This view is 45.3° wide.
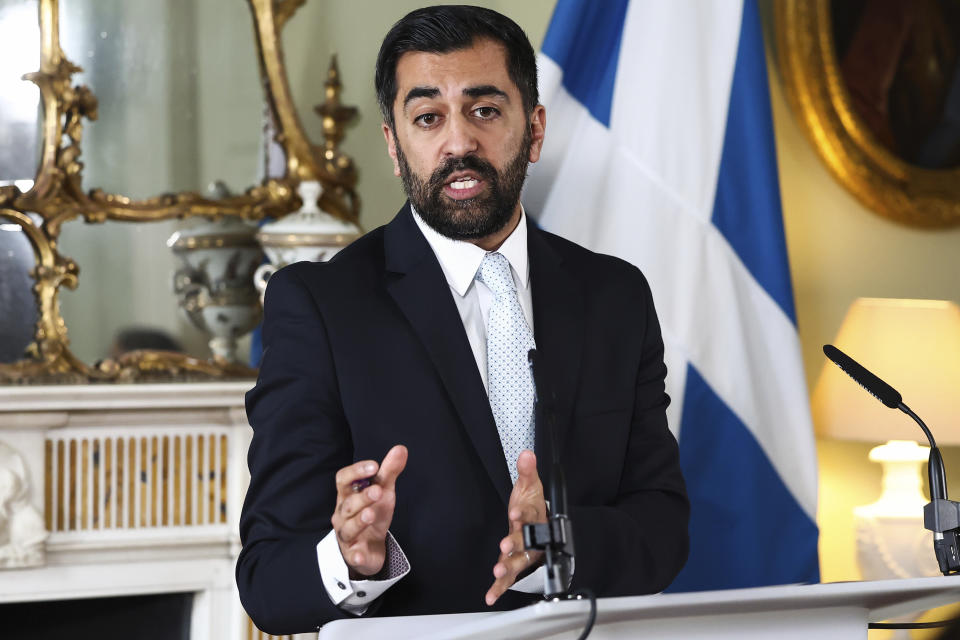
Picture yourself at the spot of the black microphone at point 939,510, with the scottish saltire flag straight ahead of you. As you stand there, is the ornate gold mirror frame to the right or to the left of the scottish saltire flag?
left

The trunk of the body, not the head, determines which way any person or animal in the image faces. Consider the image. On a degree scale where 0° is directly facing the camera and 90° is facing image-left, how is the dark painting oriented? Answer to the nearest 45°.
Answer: approximately 0°

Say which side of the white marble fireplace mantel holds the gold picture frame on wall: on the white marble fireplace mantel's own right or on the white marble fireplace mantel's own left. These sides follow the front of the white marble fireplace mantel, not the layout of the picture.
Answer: on the white marble fireplace mantel's own left

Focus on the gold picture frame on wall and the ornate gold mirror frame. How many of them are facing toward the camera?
2

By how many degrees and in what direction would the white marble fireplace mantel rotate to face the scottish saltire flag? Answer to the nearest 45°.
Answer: approximately 90° to its left

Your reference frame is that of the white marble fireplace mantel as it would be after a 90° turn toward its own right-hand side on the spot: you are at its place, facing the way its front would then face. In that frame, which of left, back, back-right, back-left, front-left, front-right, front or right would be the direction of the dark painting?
back

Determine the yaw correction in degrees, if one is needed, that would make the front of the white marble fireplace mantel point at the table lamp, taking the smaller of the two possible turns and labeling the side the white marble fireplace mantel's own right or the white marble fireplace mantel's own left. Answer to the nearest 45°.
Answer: approximately 90° to the white marble fireplace mantel's own left

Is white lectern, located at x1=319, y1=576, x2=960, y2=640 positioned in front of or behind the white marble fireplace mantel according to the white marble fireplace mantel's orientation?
in front
